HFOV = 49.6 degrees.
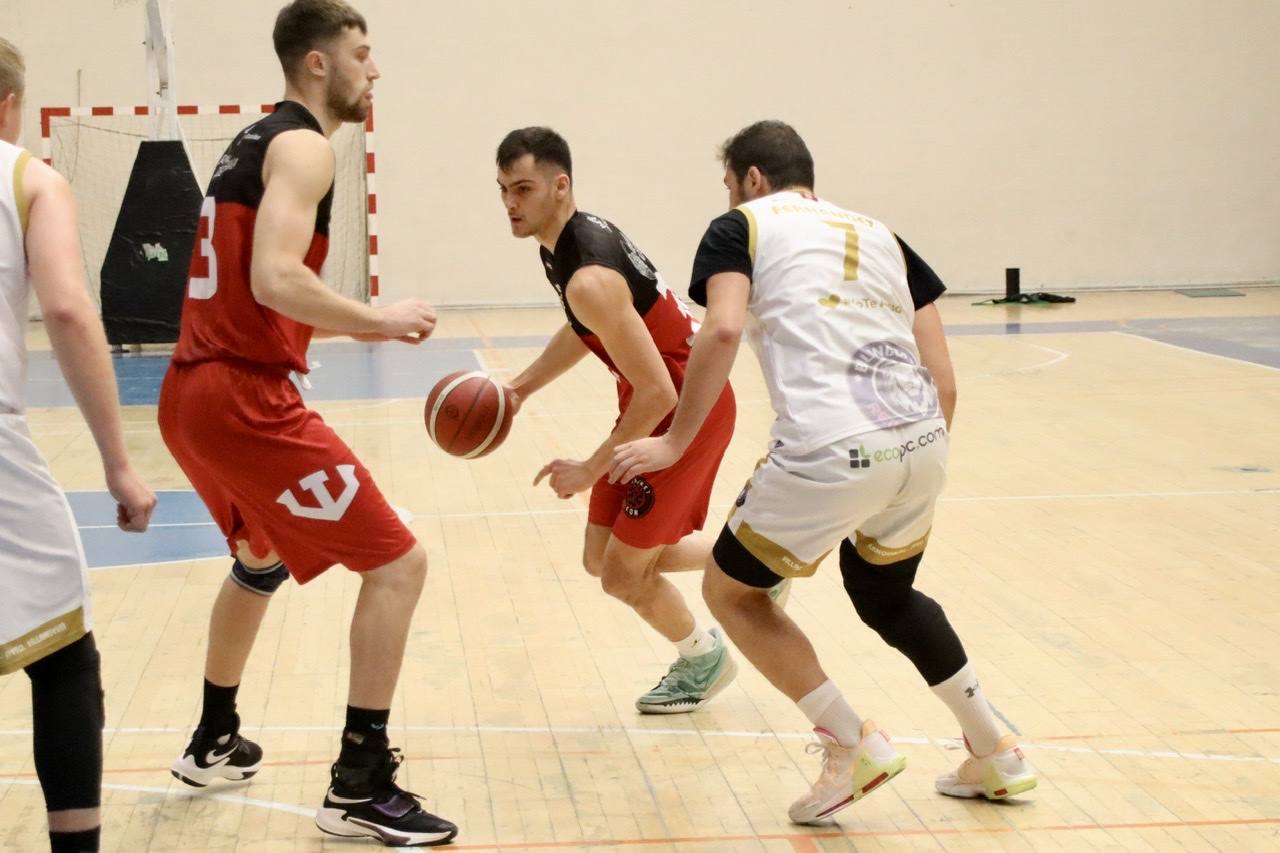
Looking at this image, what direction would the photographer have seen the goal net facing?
facing the viewer

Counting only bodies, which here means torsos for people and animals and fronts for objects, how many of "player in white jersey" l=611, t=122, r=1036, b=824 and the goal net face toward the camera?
1

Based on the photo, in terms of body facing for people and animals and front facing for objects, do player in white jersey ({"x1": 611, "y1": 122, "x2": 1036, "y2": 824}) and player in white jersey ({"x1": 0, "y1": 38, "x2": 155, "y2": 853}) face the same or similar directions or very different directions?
same or similar directions

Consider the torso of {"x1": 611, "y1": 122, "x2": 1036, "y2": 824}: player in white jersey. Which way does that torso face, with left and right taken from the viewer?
facing away from the viewer and to the left of the viewer

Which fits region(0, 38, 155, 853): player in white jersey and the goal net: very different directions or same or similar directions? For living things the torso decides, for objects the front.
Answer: very different directions

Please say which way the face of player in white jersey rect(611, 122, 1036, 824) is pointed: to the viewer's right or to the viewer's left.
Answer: to the viewer's left

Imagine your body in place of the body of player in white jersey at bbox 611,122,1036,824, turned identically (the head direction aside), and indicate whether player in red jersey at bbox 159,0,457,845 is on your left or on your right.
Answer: on your left

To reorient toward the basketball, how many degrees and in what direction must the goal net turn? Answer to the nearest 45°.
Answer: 0° — it already faces it

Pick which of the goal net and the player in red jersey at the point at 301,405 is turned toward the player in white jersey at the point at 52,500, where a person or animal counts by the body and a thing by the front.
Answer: the goal net

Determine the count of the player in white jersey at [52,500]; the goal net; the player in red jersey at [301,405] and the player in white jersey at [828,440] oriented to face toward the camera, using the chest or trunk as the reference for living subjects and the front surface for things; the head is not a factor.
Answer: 1

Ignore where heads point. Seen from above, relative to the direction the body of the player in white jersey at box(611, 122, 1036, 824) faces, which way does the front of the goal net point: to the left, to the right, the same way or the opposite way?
the opposite way

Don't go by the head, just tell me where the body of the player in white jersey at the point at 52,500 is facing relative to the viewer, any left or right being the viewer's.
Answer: facing away from the viewer

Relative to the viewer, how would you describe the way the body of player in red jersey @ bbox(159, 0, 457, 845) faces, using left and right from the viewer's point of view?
facing to the right of the viewer

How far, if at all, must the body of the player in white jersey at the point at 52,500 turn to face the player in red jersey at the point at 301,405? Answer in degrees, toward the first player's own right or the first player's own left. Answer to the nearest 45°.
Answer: approximately 45° to the first player's own right

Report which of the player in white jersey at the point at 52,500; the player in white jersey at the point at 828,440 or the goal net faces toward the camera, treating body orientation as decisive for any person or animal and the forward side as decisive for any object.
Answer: the goal net

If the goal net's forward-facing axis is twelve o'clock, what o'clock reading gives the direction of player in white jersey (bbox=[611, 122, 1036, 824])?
The player in white jersey is roughly at 12 o'clock from the goal net.

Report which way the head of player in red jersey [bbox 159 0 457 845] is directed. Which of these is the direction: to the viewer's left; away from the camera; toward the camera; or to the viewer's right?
to the viewer's right
